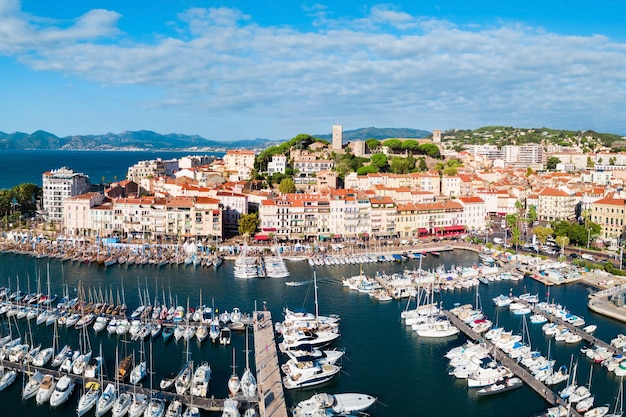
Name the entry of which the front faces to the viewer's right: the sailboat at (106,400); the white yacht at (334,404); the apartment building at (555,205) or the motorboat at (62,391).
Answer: the white yacht

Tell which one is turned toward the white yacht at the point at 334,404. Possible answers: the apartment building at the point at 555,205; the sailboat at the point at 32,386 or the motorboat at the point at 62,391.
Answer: the apartment building

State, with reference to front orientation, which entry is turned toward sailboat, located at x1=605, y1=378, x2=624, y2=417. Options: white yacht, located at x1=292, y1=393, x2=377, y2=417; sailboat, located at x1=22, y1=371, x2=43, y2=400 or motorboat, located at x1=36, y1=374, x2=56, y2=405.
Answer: the white yacht

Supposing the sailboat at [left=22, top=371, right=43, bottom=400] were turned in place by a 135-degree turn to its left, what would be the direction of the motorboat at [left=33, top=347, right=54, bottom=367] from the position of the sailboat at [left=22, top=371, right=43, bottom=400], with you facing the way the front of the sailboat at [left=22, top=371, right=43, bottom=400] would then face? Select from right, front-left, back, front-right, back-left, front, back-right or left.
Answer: left

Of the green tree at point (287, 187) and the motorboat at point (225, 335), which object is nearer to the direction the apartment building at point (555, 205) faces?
the motorboat

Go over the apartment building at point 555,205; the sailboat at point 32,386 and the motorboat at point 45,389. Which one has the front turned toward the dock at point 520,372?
the apartment building

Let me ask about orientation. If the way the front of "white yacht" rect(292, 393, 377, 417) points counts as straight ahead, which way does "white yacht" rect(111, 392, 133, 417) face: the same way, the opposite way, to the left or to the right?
to the right

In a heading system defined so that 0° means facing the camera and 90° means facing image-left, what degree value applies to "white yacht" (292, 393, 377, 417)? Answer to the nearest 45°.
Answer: approximately 270°

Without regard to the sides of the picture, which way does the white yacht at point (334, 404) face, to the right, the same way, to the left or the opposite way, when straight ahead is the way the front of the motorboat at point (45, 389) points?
to the left

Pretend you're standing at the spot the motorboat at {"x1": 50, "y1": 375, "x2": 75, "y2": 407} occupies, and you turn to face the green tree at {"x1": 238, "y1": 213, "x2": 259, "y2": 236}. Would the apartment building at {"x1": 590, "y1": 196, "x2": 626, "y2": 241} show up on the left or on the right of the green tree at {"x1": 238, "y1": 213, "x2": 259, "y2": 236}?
right

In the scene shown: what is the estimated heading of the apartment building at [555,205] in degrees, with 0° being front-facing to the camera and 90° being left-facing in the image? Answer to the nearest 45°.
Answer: approximately 0°
